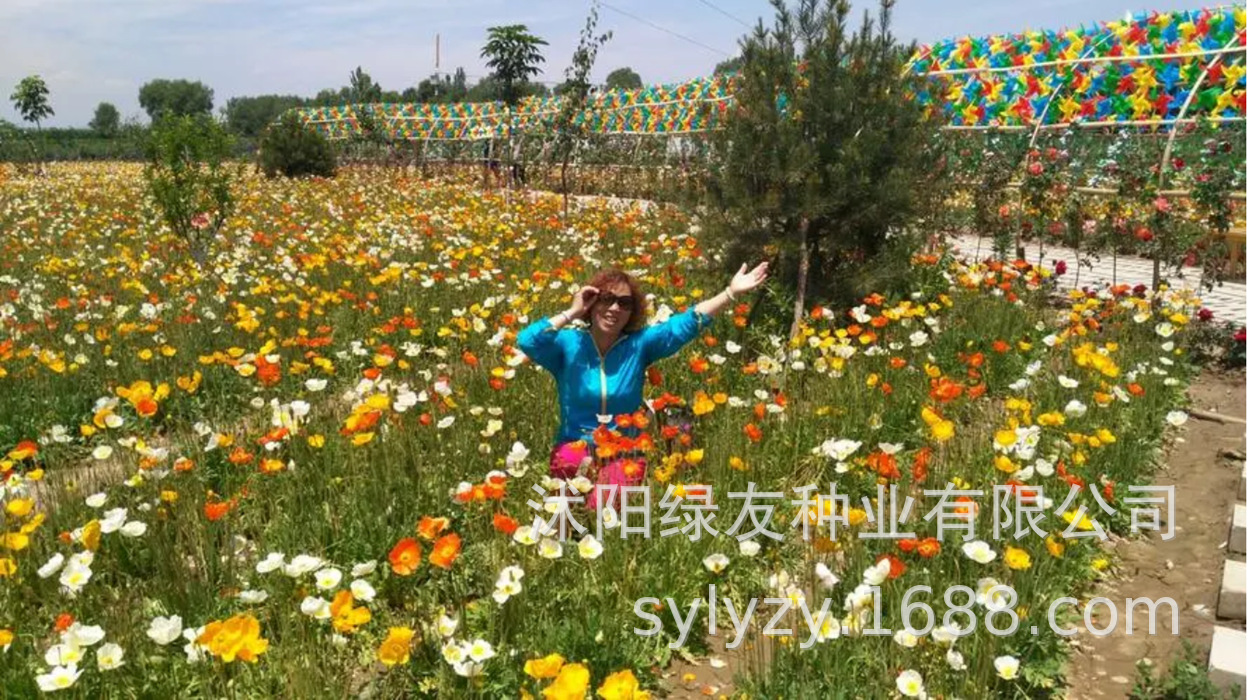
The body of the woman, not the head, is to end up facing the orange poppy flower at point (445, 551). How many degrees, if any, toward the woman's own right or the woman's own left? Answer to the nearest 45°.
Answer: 0° — they already face it

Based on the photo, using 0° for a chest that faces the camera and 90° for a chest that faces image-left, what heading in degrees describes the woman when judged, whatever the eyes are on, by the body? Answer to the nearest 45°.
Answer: approximately 0°

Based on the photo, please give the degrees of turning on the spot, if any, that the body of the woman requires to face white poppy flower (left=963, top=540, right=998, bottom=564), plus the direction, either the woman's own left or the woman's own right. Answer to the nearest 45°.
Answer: approximately 45° to the woman's own left

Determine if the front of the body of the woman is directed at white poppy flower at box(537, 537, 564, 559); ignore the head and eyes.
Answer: yes

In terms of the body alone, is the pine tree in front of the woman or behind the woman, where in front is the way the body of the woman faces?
behind

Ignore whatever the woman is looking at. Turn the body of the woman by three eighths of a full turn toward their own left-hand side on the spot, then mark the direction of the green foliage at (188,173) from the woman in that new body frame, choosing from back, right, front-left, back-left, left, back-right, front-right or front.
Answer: left

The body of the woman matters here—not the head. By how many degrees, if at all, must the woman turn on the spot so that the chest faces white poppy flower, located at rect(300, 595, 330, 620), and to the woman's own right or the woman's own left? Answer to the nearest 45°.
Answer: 0° — they already face it

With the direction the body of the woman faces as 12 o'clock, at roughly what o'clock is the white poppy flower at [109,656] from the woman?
The white poppy flower is roughly at 1 o'clock from the woman.

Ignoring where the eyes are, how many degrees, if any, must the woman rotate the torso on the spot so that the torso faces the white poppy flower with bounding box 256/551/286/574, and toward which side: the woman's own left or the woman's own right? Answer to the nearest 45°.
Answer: approximately 45° to the woman's own right
